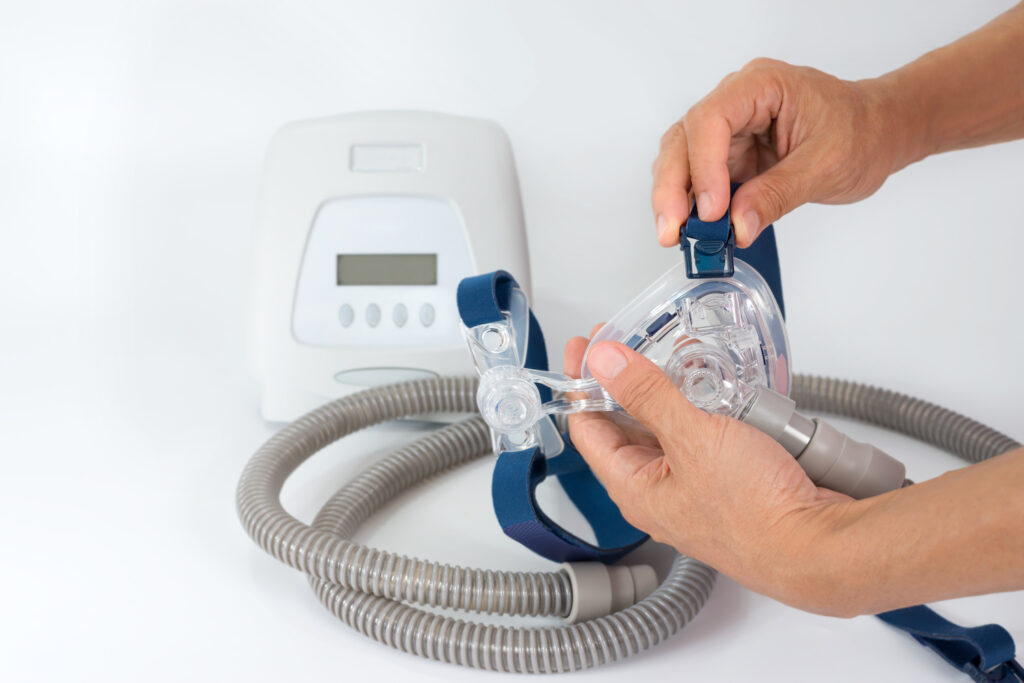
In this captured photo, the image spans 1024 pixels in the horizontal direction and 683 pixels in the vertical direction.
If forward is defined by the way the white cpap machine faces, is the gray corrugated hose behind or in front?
in front

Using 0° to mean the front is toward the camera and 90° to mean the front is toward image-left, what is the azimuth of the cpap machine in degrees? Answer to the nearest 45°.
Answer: approximately 0°
